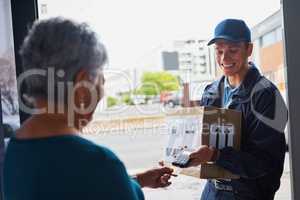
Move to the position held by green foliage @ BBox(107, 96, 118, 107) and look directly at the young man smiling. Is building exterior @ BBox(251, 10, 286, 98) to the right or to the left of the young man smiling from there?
left

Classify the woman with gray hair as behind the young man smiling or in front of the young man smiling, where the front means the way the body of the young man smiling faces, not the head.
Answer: in front

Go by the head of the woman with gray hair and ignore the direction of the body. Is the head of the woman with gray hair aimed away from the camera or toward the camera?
away from the camera

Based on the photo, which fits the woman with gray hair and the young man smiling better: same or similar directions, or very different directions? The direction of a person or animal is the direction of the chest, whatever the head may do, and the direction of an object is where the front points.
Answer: very different directions

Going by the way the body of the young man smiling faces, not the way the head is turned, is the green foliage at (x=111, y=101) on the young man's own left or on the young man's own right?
on the young man's own right

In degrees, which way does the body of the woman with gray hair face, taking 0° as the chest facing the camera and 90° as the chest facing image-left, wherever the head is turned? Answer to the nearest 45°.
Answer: approximately 225°

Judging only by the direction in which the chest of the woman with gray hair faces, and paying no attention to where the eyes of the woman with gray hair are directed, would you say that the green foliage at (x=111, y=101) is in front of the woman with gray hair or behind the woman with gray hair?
in front

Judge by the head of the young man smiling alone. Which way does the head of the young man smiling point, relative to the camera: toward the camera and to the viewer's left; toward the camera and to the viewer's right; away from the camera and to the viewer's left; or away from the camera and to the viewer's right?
toward the camera and to the viewer's left
